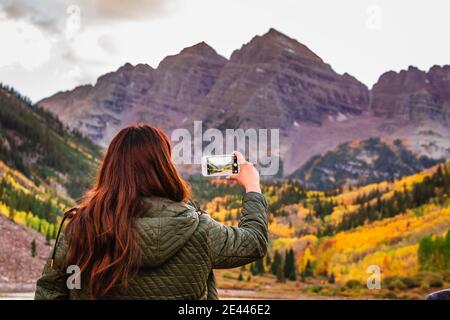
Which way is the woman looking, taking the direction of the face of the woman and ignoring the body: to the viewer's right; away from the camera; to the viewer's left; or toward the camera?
away from the camera

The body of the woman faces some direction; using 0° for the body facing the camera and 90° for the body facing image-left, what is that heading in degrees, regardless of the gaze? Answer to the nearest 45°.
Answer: approximately 180°

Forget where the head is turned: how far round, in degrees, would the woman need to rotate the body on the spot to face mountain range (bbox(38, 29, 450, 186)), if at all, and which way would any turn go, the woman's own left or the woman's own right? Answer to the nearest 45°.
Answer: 0° — they already face it
